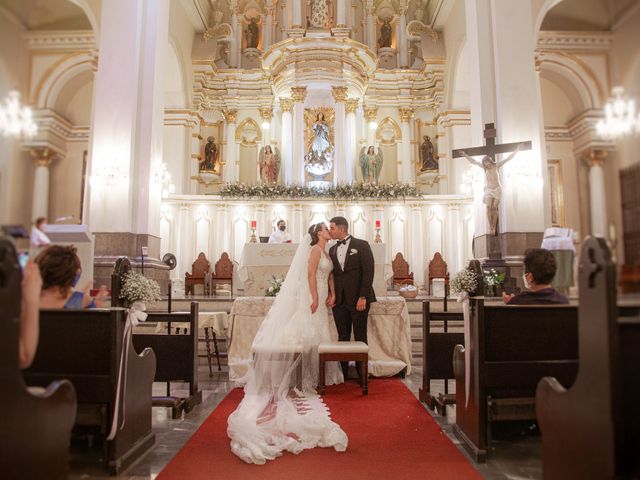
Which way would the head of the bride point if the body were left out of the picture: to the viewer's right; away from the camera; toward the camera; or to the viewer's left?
to the viewer's right

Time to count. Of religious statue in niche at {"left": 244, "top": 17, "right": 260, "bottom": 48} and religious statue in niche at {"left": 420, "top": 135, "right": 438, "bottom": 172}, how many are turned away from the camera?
0

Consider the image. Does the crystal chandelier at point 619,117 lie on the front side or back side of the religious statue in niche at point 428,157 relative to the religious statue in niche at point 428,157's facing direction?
on the front side

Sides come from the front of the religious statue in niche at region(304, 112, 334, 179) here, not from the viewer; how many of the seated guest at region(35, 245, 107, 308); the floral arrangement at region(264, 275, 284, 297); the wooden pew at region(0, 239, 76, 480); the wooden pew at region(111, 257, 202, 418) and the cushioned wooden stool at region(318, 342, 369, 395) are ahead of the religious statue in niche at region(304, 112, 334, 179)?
5

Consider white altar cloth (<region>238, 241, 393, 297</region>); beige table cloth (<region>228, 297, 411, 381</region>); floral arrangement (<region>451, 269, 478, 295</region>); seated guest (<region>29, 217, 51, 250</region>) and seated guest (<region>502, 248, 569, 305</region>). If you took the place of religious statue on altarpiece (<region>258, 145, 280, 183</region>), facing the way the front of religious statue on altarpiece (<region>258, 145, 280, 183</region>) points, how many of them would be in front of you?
5

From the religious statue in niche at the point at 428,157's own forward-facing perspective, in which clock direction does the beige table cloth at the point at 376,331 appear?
The beige table cloth is roughly at 12 o'clock from the religious statue in niche.

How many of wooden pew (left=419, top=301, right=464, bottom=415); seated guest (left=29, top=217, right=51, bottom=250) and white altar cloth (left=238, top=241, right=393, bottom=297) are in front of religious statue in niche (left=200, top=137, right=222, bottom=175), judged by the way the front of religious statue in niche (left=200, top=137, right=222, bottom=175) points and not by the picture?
3

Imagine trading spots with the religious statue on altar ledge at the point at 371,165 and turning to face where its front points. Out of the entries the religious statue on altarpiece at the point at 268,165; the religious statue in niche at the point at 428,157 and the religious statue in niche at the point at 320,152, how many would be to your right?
2

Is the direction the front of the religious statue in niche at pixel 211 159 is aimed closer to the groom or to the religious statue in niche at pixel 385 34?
the groom

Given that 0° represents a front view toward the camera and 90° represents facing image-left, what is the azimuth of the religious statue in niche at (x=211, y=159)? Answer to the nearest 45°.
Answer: approximately 0°

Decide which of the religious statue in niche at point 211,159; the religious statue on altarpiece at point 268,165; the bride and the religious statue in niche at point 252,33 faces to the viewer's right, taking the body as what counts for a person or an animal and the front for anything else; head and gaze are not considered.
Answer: the bride

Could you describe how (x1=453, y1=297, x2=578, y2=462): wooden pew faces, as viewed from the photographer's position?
facing away from the viewer

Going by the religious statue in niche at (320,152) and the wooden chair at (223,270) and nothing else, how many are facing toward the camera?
2

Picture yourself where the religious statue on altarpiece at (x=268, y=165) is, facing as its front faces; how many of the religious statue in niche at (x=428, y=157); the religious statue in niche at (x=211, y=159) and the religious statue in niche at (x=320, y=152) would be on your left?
2

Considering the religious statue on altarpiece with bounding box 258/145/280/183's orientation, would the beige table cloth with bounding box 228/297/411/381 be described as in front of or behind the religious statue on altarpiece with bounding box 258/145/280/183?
in front

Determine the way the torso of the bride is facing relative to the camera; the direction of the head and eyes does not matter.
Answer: to the viewer's right

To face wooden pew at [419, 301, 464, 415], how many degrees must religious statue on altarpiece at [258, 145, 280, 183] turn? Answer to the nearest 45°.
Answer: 0° — it already faces it
